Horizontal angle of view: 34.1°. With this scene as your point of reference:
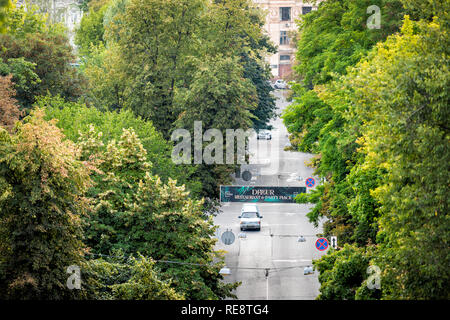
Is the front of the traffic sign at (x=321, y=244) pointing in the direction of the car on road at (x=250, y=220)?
no

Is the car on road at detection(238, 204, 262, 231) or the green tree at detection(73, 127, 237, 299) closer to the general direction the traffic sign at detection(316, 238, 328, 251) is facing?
the green tree

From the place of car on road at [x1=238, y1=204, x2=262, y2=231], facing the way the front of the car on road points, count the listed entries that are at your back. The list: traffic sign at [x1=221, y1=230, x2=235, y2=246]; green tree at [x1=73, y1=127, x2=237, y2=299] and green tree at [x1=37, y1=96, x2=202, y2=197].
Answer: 0

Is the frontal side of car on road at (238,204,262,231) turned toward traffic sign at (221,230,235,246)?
yes

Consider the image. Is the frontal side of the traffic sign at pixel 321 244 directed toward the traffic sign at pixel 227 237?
no

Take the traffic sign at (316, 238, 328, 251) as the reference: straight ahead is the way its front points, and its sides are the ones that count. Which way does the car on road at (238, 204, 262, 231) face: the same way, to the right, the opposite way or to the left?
the same way

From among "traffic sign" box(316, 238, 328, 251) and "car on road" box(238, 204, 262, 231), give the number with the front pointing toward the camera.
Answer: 2

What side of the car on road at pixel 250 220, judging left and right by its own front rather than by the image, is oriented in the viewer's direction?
front

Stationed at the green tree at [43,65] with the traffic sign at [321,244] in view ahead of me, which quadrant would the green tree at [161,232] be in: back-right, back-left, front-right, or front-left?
front-right

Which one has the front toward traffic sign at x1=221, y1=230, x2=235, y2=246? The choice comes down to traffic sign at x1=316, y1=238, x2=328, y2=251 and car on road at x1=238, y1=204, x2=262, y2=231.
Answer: the car on road

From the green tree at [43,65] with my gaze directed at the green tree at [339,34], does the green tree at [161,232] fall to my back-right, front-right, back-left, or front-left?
front-right

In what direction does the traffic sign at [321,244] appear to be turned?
toward the camera
